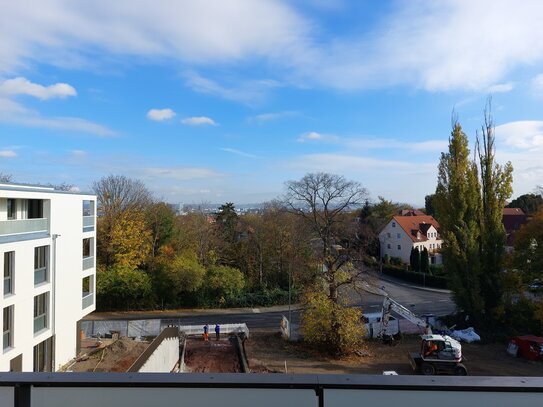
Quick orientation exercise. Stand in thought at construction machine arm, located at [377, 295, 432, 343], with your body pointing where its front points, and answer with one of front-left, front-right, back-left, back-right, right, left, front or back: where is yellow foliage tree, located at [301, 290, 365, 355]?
front-left

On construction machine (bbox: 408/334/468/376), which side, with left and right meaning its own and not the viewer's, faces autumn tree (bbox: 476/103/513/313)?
right

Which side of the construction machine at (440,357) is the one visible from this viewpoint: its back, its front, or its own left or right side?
left
